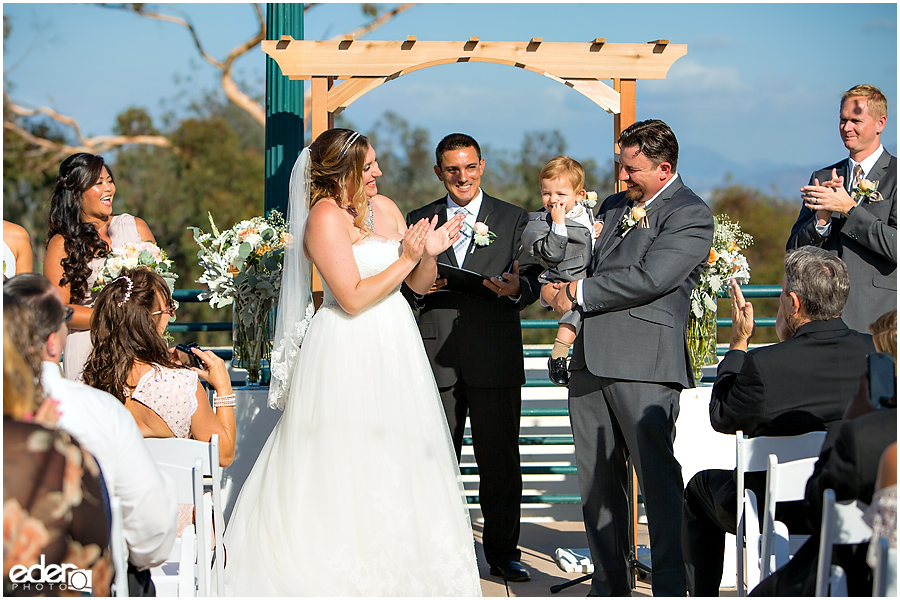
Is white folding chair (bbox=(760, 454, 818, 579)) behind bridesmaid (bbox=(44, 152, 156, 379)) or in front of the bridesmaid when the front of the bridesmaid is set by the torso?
in front

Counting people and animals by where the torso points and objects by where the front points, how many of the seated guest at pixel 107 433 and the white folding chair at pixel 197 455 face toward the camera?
0

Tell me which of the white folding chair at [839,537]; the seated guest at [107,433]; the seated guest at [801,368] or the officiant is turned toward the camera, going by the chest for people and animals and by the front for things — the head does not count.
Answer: the officiant

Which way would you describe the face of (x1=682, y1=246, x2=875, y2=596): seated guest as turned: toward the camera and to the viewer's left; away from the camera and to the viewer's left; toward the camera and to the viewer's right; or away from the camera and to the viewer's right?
away from the camera and to the viewer's left

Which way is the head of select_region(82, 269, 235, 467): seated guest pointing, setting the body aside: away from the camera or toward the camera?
away from the camera

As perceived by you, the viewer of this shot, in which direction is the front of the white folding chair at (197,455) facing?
facing away from the viewer and to the right of the viewer

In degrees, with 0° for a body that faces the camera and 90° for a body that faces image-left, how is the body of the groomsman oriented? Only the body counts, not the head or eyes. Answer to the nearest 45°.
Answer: approximately 45°

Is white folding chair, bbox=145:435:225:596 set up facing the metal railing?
yes

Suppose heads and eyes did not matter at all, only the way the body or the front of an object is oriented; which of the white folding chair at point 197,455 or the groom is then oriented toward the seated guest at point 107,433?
the groom

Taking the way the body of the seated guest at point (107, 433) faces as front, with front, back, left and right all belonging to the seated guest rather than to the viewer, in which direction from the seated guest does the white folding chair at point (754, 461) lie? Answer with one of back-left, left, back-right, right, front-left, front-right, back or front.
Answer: front-right

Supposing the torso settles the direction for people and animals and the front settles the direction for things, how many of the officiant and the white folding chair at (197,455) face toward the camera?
1

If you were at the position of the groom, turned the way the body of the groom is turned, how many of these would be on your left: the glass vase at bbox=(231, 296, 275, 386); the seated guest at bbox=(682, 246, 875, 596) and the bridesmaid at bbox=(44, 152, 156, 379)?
1

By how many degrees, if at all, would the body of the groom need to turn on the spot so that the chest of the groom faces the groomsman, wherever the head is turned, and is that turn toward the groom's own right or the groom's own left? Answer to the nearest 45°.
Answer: approximately 180°

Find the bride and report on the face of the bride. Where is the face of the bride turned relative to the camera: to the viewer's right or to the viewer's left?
to the viewer's right

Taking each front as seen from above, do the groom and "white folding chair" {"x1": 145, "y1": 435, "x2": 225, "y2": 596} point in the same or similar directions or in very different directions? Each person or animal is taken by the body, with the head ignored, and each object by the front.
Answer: very different directions

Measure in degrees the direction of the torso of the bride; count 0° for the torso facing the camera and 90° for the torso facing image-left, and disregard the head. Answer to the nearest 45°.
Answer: approximately 315°

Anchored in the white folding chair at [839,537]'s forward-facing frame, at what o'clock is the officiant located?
The officiant is roughly at 12 o'clock from the white folding chair.
